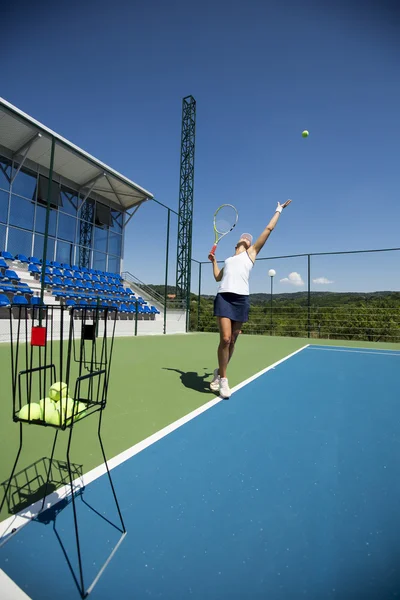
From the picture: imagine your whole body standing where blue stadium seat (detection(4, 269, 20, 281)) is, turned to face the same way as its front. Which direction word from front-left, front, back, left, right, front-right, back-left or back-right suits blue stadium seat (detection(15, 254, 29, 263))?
back-left

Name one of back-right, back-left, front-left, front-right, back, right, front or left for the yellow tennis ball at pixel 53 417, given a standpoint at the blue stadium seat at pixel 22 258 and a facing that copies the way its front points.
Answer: front-right

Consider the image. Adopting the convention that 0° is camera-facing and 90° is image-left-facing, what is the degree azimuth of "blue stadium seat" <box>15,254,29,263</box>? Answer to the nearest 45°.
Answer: approximately 315°

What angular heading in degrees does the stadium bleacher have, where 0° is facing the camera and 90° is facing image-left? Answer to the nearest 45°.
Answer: approximately 315°

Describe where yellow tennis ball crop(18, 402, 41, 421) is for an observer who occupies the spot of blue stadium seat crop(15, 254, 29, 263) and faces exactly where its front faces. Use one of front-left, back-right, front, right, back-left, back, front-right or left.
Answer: front-right

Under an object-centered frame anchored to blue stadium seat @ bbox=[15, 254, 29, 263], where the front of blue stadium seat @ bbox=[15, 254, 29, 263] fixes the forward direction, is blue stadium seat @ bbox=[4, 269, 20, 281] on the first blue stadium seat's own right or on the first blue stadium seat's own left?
on the first blue stadium seat's own right
